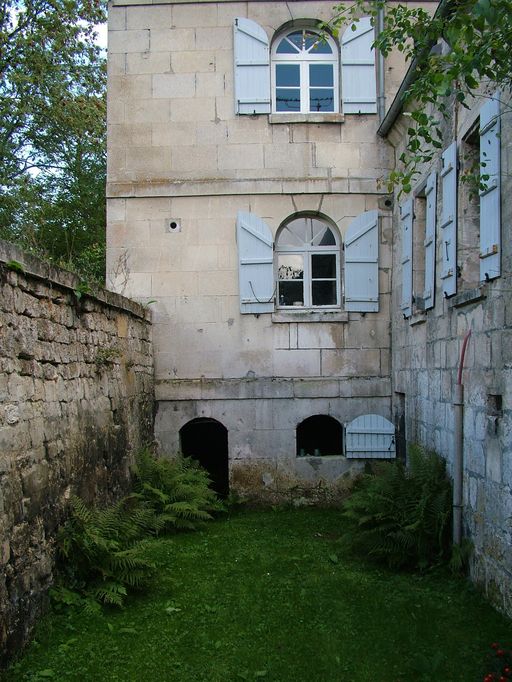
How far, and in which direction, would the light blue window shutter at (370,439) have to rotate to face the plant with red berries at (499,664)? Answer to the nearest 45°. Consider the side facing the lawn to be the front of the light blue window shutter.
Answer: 0° — it already faces it

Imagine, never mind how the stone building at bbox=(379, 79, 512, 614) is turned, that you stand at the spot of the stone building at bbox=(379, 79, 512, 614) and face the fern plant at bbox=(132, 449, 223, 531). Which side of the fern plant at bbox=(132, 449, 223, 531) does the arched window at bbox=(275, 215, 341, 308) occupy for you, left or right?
right

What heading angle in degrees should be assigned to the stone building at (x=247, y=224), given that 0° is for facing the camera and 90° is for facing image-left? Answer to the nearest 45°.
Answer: approximately 0°

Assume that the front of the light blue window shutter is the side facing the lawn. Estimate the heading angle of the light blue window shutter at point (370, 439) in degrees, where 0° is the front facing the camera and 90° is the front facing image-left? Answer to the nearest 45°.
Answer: approximately 0°

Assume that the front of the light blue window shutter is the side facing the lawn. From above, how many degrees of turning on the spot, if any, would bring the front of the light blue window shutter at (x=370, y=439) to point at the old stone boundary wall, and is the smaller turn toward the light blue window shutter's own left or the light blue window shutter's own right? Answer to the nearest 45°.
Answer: approximately 45° to the light blue window shutter's own right

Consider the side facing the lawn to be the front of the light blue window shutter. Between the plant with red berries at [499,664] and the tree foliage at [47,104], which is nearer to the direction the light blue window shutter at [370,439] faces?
the plant with red berries
